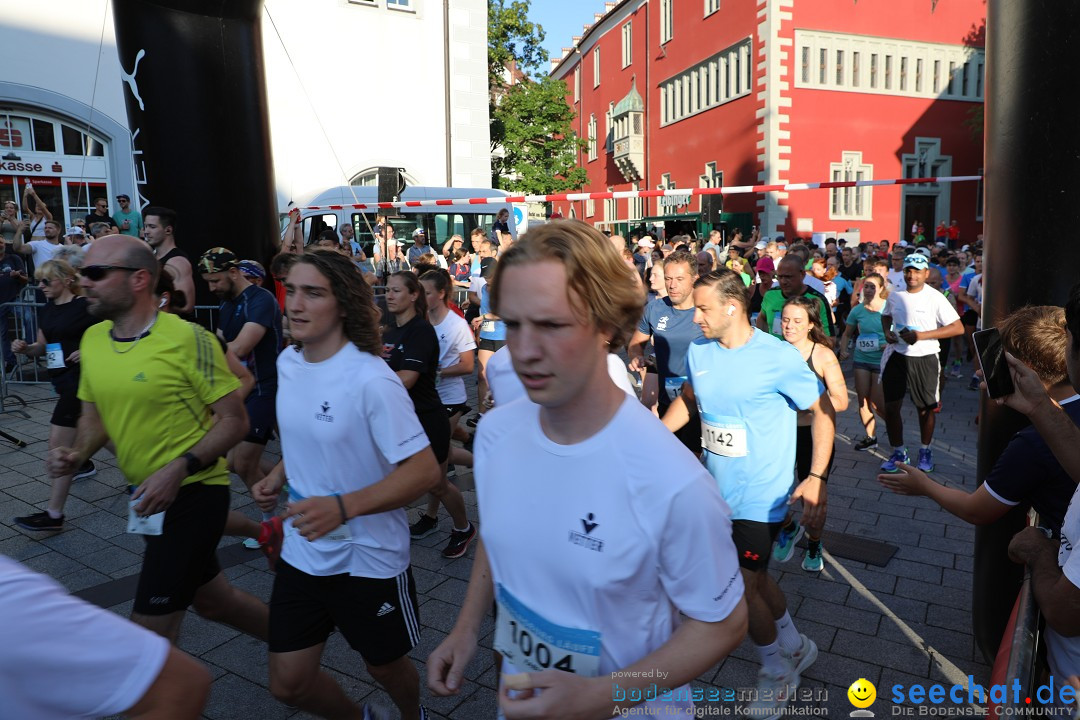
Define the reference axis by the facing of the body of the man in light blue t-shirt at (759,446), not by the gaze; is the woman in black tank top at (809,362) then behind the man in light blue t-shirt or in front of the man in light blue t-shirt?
behind

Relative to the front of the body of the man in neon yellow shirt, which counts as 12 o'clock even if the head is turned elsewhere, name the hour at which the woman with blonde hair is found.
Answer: The woman with blonde hair is roughly at 4 o'clock from the man in neon yellow shirt.

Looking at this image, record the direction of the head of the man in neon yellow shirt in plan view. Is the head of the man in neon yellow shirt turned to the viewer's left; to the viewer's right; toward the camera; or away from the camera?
to the viewer's left

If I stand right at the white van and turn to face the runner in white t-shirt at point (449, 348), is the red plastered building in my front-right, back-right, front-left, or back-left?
back-left

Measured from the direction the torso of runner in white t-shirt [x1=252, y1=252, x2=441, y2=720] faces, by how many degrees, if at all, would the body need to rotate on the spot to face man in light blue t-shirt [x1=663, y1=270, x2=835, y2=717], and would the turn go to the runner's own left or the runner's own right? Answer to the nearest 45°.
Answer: approximately 135° to the runner's own left
